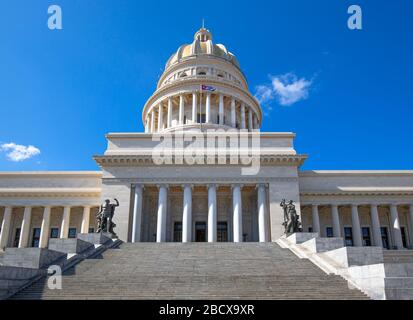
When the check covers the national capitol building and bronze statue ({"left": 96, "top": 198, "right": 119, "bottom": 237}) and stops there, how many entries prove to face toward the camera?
2

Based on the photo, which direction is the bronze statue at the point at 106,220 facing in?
toward the camera

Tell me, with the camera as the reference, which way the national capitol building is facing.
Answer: facing the viewer

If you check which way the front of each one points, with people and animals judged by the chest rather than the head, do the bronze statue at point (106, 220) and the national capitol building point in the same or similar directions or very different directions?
same or similar directions
